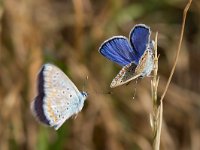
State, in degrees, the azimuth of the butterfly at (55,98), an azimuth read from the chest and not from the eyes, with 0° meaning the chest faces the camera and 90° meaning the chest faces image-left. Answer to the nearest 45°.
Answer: approximately 270°

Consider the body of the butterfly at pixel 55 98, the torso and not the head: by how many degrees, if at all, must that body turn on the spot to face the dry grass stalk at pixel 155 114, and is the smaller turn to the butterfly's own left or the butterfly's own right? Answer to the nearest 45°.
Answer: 0° — it already faces it
